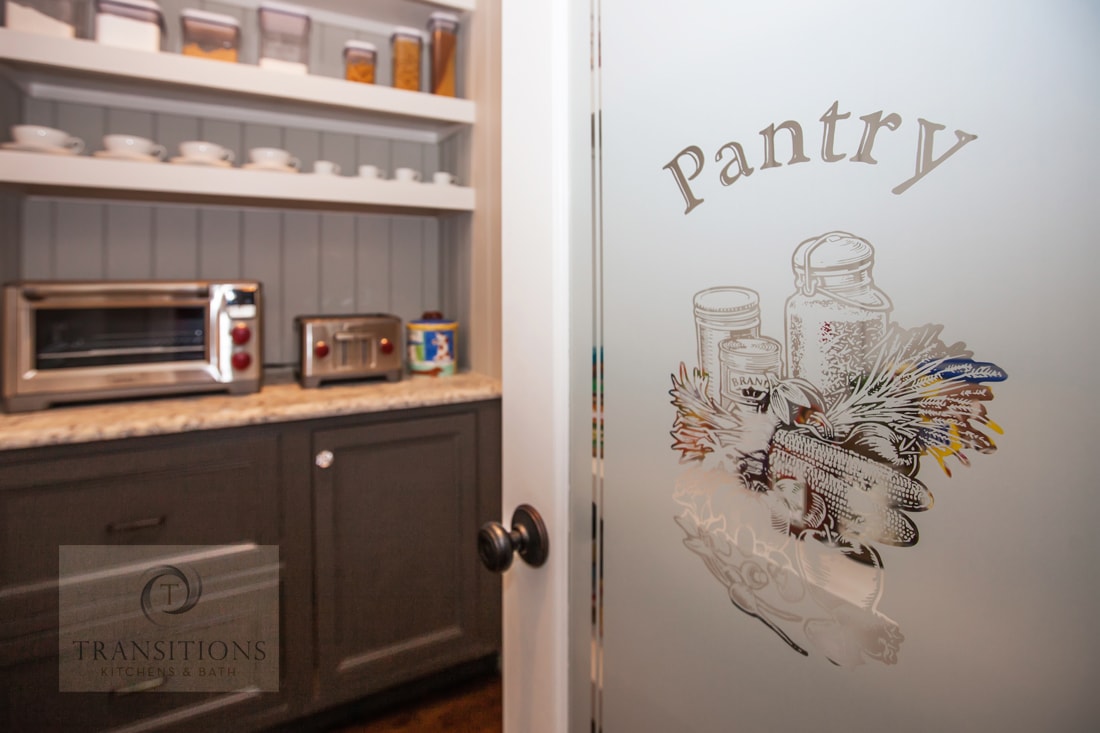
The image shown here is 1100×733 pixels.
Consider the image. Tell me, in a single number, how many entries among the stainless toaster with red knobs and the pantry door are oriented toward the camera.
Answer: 2

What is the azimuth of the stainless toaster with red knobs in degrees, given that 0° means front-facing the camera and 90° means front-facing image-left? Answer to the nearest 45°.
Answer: approximately 0°

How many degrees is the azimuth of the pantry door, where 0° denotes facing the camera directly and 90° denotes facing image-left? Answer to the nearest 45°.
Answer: approximately 0°

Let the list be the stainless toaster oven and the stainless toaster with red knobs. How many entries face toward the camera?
2

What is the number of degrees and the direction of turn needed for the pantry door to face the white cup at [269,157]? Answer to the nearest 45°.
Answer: approximately 135° to its right

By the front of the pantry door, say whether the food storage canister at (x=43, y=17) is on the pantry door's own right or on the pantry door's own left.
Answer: on the pantry door's own right
